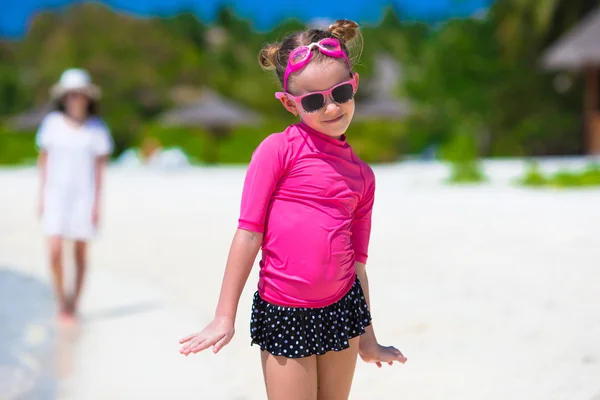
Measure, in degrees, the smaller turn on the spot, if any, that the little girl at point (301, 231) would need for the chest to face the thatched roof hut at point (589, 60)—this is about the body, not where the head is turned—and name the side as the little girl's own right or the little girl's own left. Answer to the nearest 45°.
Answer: approximately 90° to the little girl's own left

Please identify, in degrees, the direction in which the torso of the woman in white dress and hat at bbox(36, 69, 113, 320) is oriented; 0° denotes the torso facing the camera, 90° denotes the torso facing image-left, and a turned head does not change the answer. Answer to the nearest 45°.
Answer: approximately 0°

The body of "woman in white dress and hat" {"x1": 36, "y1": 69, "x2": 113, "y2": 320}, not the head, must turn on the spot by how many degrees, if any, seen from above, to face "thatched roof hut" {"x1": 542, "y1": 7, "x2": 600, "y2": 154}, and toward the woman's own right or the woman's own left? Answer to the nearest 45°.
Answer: approximately 135° to the woman's own left

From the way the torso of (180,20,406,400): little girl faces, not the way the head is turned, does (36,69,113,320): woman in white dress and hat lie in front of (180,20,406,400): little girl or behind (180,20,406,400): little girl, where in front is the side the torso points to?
behind

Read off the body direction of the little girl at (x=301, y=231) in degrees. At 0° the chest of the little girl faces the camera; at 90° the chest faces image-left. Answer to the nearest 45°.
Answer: approximately 315°

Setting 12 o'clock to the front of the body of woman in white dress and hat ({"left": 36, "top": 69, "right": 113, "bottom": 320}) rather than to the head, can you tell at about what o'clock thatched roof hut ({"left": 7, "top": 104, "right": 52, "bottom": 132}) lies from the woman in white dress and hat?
The thatched roof hut is roughly at 6 o'clock from the woman in white dress and hat.

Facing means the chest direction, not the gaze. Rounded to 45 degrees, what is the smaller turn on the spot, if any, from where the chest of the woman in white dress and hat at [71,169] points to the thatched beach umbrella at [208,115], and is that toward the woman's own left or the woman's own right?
approximately 180°
